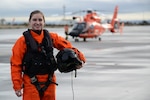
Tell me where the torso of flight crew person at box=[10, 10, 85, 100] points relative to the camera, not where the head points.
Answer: toward the camera

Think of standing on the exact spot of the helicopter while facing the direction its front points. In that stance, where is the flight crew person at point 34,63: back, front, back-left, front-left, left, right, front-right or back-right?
front-left

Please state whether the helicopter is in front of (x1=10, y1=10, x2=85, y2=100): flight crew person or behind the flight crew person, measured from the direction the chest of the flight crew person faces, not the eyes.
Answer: behind

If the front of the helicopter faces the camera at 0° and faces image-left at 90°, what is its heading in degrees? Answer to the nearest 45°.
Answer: approximately 45°

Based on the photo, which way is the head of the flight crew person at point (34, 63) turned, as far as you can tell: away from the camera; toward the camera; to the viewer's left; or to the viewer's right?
toward the camera

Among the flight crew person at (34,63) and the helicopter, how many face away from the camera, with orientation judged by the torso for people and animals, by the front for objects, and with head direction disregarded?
0
